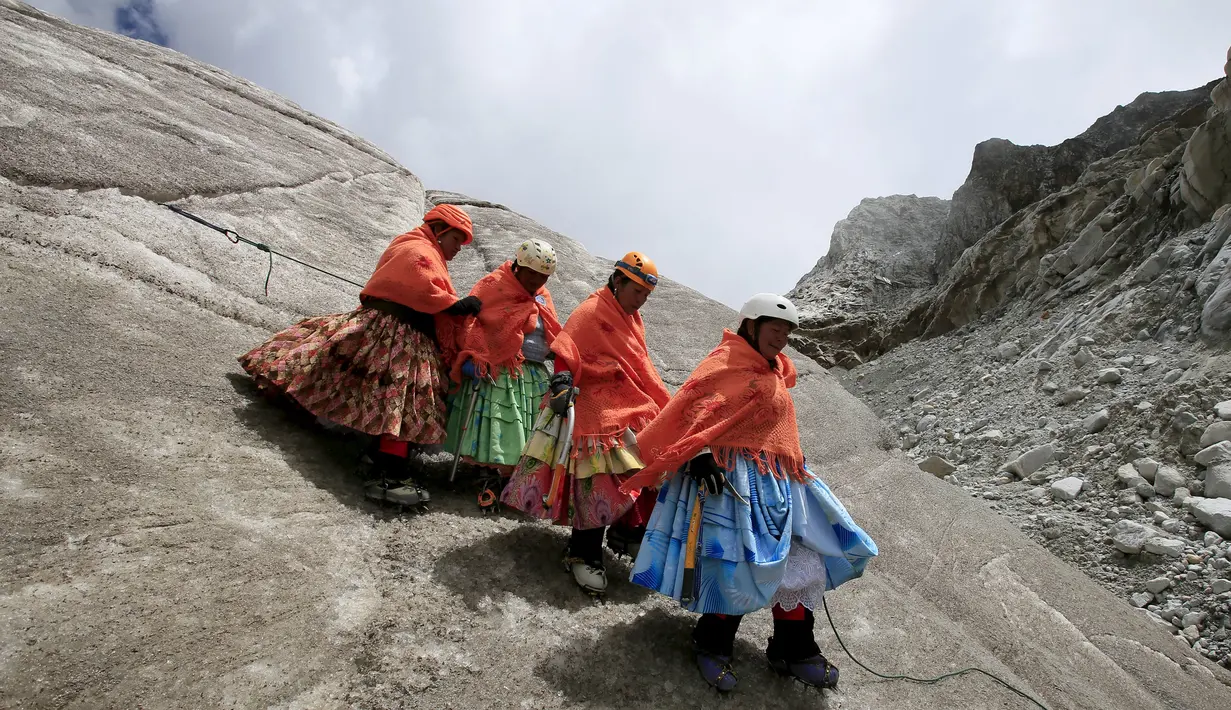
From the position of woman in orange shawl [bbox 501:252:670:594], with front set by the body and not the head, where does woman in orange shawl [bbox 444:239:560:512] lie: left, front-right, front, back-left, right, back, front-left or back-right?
back

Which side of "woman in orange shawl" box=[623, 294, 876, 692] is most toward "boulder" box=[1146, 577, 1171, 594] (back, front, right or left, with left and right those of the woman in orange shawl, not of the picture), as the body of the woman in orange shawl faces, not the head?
left

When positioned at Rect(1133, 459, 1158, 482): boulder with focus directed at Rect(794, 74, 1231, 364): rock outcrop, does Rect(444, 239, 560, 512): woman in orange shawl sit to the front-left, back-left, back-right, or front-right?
back-left

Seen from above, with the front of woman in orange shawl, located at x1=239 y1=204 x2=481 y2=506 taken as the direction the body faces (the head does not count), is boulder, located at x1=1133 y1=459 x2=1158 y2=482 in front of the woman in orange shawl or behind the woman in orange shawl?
in front

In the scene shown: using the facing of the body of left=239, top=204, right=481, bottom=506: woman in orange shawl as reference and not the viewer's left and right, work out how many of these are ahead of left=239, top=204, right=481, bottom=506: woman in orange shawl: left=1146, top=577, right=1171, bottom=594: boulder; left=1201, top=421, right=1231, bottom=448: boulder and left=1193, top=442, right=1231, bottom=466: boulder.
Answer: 3

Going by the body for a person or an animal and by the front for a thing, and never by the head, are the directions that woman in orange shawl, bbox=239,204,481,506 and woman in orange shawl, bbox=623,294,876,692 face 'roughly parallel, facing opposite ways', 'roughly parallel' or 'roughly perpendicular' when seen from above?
roughly perpendicular

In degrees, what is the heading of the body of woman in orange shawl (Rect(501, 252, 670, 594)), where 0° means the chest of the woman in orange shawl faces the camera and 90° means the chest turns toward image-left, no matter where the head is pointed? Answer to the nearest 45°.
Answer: approximately 315°

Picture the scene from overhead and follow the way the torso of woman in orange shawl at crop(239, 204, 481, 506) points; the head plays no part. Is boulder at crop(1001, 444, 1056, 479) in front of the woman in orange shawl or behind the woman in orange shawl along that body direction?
in front

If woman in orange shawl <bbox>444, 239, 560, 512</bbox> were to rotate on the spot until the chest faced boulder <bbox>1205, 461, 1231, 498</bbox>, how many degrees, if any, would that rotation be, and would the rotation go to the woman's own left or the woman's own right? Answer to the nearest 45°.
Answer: approximately 45° to the woman's own left

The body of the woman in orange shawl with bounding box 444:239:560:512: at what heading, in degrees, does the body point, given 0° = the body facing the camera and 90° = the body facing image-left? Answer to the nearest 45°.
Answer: approximately 315°

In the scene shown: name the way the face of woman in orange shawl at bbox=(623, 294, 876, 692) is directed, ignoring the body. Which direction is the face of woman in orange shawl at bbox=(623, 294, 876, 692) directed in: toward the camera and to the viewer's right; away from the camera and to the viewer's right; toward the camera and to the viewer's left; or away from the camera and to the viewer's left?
toward the camera and to the viewer's right

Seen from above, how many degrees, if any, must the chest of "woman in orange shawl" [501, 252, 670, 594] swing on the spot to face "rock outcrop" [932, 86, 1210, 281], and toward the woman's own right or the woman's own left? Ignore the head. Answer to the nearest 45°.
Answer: approximately 90° to the woman's own left

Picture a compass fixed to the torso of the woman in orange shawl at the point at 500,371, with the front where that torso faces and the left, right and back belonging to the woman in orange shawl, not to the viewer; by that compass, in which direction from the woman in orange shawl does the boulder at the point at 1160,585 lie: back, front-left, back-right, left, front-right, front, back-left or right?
front-left

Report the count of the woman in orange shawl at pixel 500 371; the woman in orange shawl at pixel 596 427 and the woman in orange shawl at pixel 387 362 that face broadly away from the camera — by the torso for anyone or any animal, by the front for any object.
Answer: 0

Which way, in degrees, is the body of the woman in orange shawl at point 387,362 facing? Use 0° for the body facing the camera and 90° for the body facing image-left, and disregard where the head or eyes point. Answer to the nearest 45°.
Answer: approximately 270°
